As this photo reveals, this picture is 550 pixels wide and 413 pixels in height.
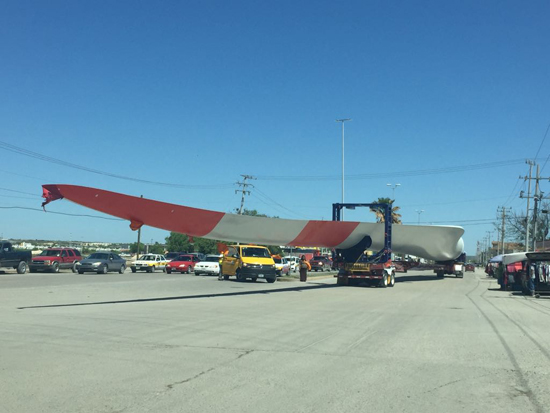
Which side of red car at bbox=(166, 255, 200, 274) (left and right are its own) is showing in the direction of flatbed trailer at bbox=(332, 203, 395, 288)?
left

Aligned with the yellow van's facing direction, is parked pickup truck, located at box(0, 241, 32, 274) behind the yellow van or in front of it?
behind

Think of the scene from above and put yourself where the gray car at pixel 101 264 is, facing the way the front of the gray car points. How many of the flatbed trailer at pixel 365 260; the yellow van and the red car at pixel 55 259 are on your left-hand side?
2

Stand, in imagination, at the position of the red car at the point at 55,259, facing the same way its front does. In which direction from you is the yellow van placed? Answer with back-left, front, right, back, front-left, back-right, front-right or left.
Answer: left

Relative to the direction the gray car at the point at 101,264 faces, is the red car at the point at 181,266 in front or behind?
behind

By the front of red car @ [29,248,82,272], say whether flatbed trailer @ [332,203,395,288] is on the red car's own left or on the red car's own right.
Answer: on the red car's own left

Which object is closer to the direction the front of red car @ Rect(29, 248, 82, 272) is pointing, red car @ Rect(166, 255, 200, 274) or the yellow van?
the yellow van

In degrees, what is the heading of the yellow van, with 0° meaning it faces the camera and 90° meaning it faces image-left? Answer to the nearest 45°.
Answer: approximately 315°

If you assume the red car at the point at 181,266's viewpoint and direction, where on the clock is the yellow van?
The yellow van is roughly at 10 o'clock from the red car.

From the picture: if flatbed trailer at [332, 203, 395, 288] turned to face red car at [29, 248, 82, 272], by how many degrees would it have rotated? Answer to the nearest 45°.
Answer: approximately 135° to its left

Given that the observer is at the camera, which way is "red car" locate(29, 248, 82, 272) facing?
facing the viewer and to the left of the viewer

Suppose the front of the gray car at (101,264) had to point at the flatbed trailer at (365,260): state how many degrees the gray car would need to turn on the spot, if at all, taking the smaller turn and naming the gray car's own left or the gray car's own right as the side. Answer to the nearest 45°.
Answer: approximately 90° to the gray car's own left

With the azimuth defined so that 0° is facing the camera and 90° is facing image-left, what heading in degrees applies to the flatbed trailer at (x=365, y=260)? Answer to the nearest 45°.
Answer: approximately 225°
